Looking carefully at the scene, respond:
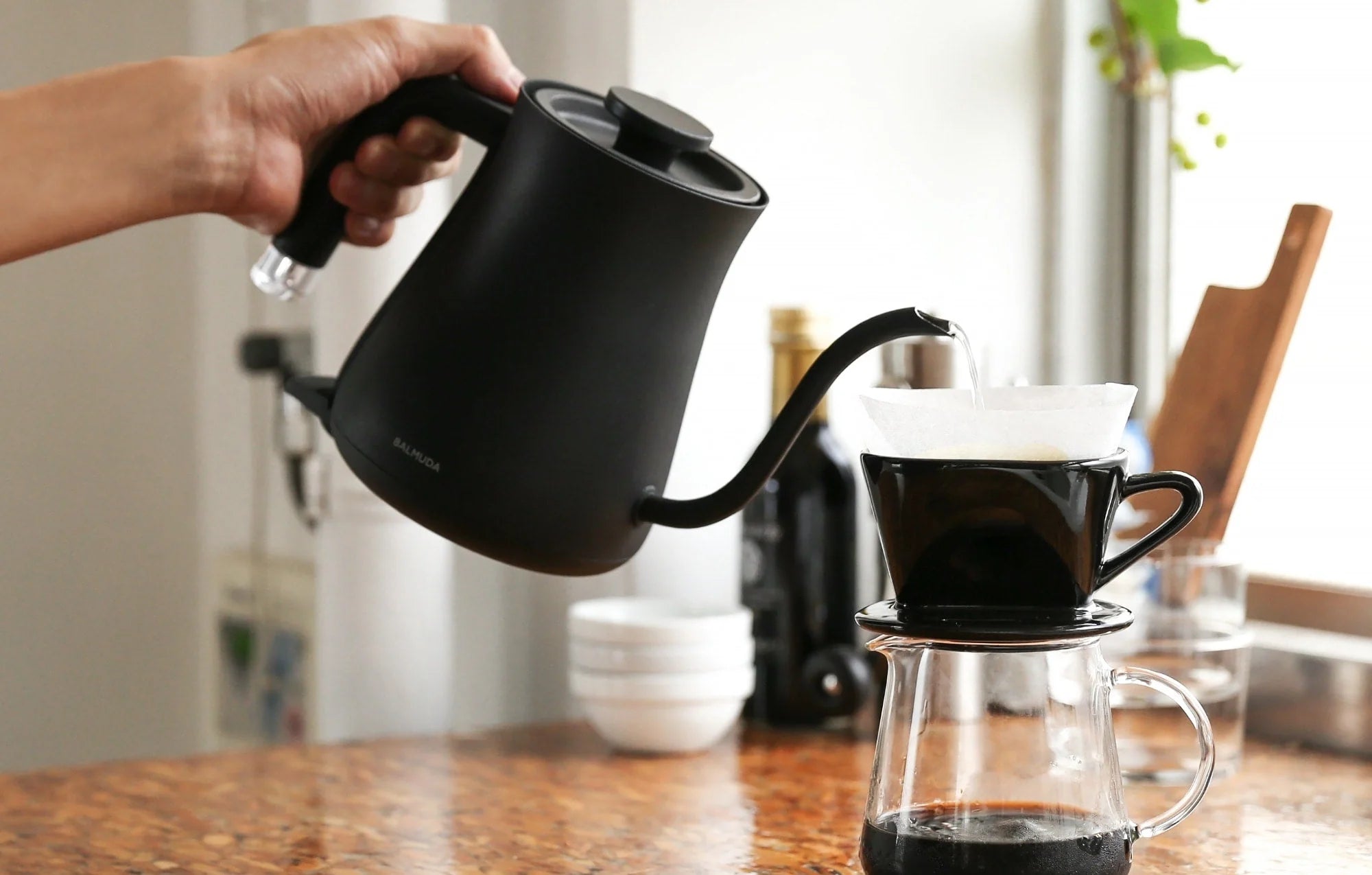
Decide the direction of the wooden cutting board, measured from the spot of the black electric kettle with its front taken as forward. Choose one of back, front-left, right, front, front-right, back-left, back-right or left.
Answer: front-left

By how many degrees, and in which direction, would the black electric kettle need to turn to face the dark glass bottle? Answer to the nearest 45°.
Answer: approximately 90° to its left

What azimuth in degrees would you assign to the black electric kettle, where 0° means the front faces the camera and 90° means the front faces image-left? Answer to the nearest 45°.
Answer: approximately 270°
